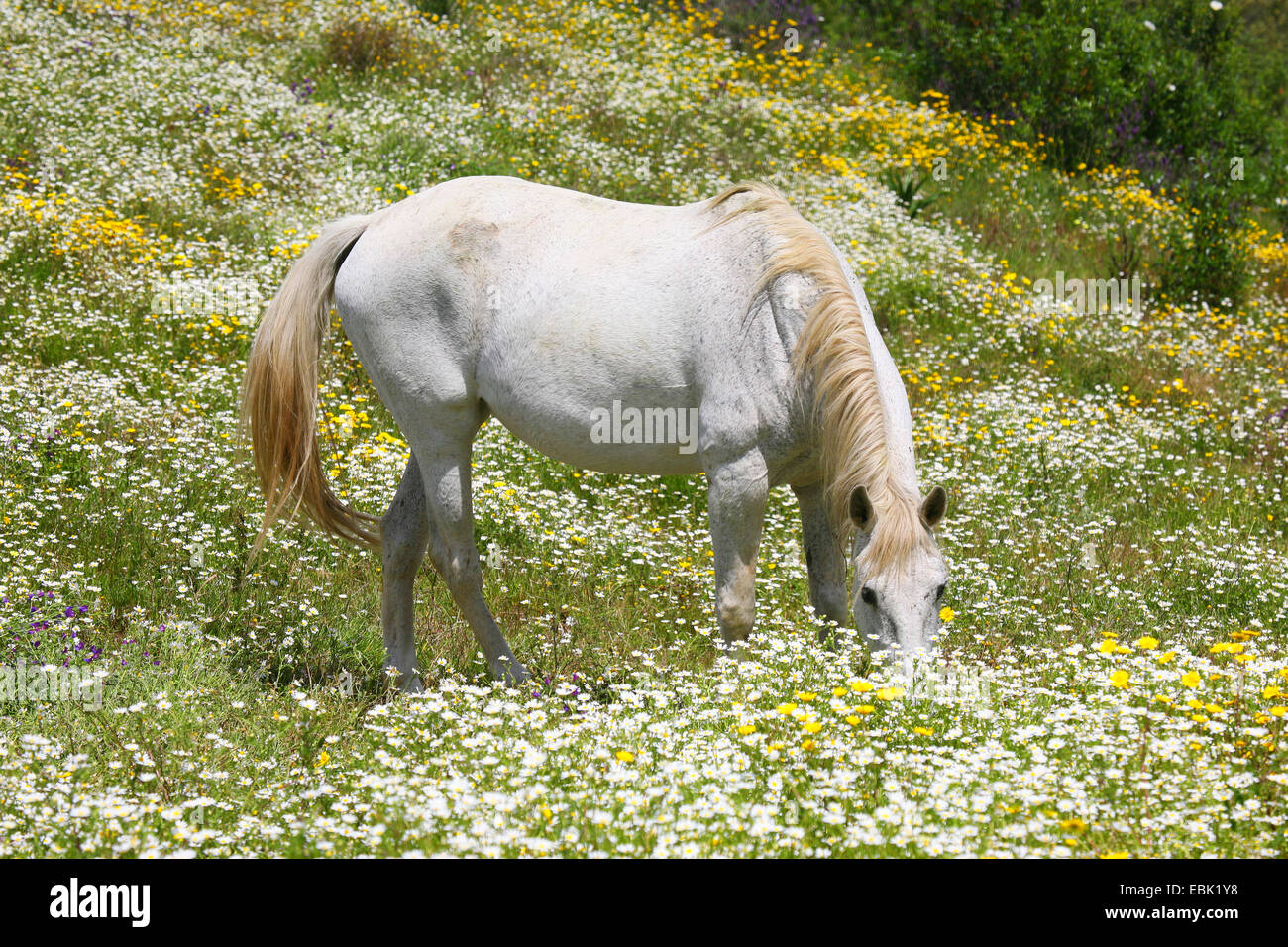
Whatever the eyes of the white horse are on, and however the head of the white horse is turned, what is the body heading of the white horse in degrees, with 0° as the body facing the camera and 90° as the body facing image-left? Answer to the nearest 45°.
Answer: approximately 270°
